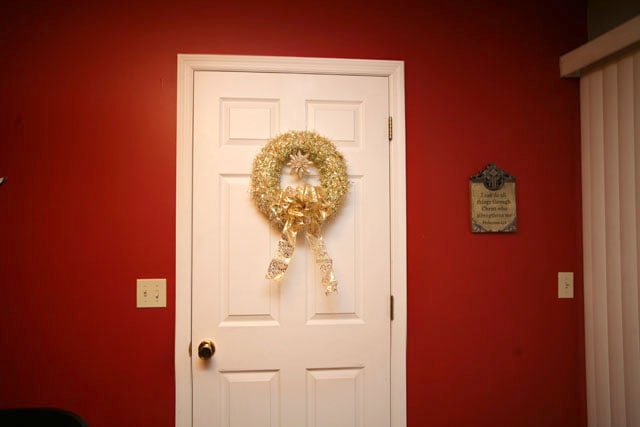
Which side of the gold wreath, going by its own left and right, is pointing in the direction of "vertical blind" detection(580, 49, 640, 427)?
left

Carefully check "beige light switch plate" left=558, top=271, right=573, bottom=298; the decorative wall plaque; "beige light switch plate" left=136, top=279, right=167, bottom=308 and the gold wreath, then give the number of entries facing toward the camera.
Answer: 4

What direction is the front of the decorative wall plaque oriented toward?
toward the camera

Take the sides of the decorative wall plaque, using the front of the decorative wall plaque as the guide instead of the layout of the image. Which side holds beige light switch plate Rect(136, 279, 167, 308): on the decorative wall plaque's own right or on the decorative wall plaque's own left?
on the decorative wall plaque's own right

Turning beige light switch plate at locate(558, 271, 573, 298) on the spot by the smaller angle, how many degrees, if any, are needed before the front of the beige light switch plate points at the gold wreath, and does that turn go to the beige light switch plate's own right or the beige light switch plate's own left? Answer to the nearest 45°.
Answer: approximately 45° to the beige light switch plate's own right

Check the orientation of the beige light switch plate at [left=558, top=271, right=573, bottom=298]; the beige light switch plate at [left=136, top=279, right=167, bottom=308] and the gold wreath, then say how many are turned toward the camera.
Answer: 3

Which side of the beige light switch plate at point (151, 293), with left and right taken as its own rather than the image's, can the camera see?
front

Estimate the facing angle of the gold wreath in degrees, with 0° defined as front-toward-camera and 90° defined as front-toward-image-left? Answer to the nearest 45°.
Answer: approximately 0°
